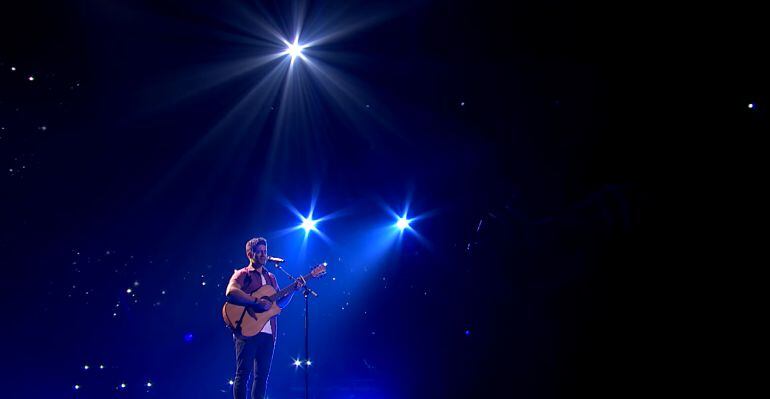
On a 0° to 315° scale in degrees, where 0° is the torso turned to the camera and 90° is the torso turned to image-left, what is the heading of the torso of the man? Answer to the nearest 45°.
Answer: approximately 315°
